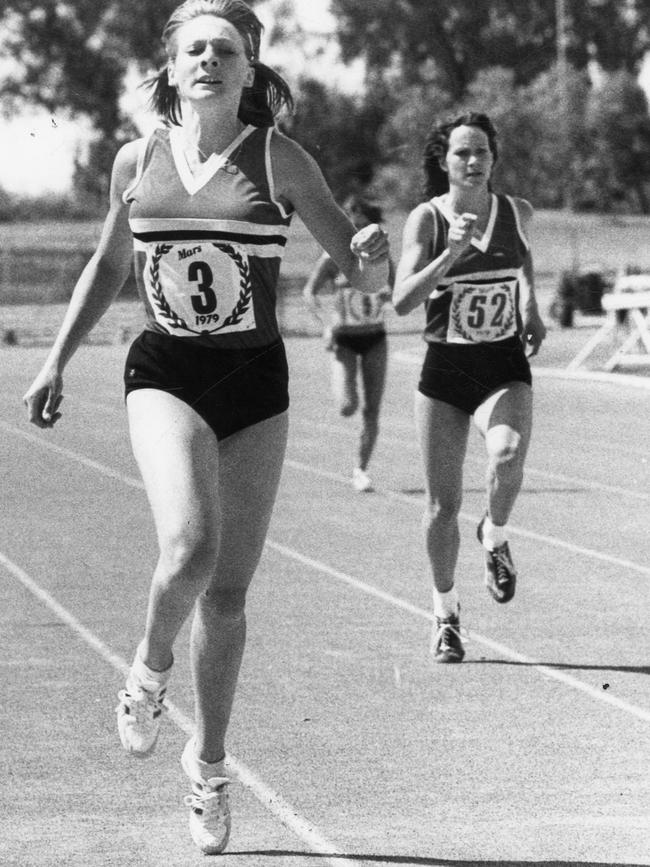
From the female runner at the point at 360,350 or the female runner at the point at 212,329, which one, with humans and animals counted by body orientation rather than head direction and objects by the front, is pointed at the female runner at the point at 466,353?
the female runner at the point at 360,350

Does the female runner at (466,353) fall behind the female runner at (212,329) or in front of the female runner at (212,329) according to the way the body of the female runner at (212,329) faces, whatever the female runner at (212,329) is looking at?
behind

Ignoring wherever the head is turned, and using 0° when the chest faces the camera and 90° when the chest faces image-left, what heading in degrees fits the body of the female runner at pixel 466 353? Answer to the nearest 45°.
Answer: approximately 0°

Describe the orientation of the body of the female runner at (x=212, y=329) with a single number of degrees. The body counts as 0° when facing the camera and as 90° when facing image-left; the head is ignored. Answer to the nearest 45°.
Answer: approximately 0°

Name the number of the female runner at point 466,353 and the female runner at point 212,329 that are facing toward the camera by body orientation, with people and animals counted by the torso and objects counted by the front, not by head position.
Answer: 2

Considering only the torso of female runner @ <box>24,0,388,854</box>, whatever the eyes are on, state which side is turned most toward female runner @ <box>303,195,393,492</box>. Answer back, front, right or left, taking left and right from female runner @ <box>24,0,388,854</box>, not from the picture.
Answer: back

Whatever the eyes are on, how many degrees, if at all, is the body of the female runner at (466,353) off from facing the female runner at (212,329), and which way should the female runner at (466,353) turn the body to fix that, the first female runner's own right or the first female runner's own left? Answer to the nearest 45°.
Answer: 0° — they already face them

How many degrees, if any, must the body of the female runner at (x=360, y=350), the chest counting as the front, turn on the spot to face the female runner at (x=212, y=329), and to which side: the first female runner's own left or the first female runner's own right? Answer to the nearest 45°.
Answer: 0° — they already face them

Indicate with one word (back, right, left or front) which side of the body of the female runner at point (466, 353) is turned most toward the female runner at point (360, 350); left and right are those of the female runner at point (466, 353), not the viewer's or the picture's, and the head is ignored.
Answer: back

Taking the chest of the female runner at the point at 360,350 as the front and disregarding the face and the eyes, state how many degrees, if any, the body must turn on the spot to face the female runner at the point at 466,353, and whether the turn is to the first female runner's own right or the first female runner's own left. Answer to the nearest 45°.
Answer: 0° — they already face them
